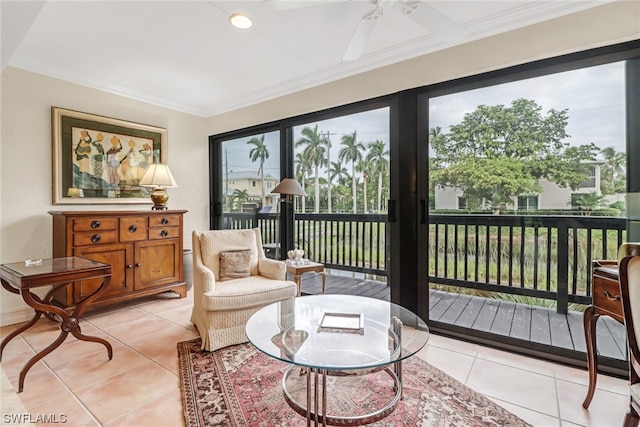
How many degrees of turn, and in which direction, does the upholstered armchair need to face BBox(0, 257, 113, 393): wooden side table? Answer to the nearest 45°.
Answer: approximately 135° to its right

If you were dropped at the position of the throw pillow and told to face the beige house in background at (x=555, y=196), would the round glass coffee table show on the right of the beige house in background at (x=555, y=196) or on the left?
right

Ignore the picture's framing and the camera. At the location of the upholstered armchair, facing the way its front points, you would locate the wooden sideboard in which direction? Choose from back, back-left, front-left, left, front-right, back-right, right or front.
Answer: back

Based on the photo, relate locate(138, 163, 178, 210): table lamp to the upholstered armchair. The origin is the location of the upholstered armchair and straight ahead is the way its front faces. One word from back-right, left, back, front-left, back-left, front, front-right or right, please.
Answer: back

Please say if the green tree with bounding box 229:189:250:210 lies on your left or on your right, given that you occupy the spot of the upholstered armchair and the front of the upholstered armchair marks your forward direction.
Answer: on your left

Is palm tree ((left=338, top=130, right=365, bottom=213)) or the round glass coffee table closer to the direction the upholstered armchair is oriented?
the round glass coffee table

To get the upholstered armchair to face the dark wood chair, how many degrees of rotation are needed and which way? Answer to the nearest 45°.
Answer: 0° — it already faces it
